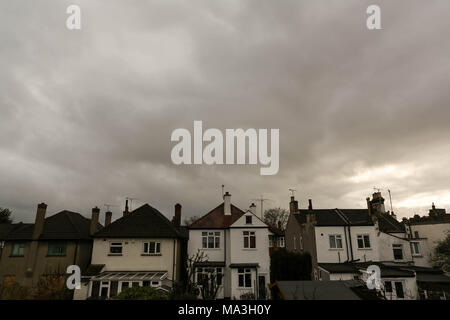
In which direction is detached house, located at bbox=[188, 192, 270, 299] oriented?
toward the camera

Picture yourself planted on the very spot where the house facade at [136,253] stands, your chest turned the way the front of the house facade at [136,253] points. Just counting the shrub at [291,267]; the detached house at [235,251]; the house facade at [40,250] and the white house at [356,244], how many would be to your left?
3

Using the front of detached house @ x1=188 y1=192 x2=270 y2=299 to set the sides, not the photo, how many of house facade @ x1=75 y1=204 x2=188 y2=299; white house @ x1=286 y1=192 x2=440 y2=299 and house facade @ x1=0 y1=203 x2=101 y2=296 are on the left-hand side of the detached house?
1

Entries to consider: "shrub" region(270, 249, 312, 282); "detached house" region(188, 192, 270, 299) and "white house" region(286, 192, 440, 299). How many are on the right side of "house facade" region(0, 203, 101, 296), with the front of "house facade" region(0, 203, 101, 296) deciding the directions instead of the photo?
0

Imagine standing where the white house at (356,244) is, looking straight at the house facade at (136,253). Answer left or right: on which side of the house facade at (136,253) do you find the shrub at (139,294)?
left

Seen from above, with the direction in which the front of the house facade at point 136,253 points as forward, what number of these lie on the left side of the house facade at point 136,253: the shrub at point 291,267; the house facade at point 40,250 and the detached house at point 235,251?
2

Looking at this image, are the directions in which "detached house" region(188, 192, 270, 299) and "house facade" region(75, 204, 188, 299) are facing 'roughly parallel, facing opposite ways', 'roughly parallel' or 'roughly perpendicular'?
roughly parallel

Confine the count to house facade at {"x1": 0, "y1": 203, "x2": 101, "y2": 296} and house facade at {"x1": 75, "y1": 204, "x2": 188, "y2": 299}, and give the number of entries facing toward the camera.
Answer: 2

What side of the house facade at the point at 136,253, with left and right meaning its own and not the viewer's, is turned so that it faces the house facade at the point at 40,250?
right

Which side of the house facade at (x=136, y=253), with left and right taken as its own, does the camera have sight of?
front

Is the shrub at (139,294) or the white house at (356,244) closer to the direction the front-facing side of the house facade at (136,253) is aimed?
the shrub

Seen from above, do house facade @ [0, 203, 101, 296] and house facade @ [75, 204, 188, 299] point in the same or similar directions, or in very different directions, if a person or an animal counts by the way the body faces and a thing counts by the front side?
same or similar directions

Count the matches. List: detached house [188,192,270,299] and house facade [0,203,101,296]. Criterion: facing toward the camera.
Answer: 2

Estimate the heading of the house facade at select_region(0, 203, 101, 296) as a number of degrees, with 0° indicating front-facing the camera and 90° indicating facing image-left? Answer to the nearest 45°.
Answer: approximately 0°

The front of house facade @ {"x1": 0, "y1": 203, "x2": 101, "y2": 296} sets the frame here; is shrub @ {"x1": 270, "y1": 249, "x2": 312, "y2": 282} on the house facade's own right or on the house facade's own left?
on the house facade's own left

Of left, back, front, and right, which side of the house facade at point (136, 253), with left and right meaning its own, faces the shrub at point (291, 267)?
left

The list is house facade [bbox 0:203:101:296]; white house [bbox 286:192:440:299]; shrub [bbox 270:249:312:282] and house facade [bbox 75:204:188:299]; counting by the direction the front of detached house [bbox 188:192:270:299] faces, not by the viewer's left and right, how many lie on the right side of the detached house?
2

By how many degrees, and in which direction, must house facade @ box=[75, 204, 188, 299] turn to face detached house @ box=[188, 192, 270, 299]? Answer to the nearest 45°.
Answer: approximately 90° to its left

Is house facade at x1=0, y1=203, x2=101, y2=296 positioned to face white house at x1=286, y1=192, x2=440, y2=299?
no
